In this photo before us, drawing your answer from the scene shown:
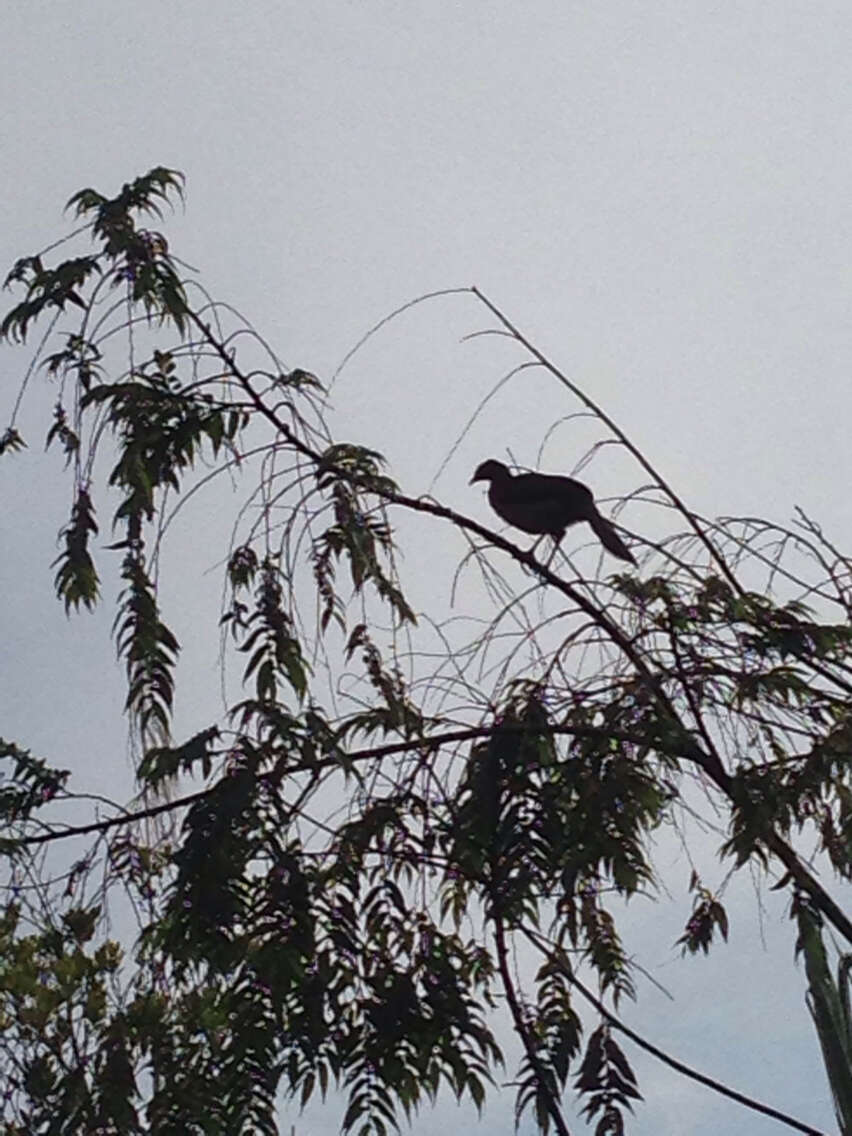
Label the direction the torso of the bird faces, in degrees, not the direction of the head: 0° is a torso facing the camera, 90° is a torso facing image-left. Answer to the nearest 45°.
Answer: approximately 90°
